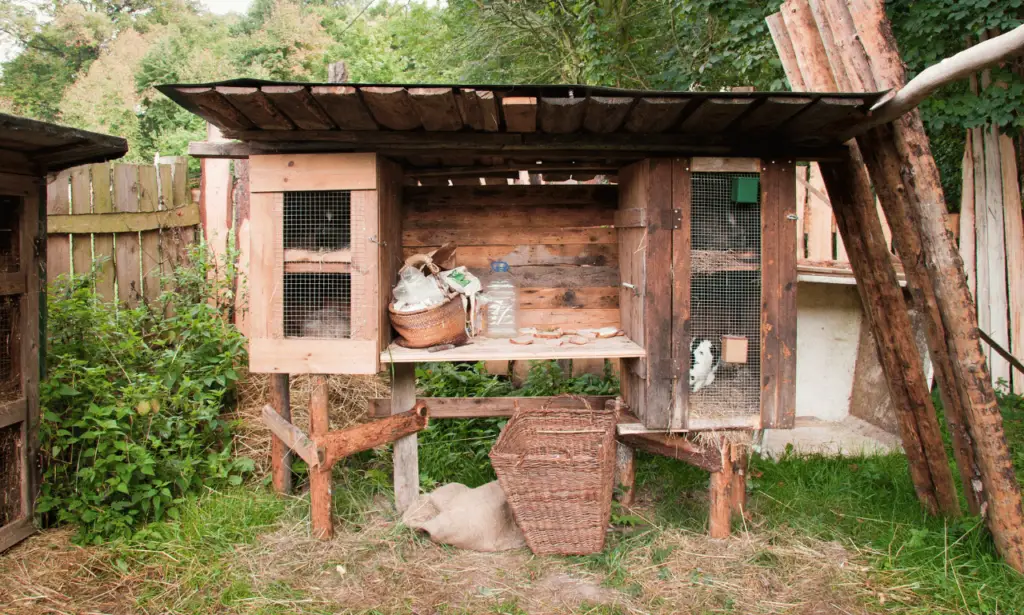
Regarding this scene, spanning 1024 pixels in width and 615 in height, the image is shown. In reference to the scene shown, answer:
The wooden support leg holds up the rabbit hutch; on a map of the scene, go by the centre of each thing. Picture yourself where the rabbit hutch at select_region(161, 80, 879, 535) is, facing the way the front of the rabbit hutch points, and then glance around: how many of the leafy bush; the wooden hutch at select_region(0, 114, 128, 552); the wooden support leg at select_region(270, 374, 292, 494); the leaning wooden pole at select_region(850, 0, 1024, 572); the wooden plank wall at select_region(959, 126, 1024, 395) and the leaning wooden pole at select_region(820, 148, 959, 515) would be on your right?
3

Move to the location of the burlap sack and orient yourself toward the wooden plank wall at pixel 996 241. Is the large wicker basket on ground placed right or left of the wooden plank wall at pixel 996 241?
right

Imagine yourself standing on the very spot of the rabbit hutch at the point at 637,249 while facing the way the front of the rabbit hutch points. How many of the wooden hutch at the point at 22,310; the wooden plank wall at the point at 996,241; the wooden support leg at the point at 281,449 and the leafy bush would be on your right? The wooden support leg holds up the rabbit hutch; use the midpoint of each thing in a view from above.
3

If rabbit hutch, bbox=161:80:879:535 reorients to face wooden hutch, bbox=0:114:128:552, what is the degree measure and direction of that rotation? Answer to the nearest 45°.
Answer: approximately 90° to its right

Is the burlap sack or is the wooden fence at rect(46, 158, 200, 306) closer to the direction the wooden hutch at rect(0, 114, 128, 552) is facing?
the burlap sack

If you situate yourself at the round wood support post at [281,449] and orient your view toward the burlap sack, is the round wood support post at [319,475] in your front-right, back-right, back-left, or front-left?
front-right

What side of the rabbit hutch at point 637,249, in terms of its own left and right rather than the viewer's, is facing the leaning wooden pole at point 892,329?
left

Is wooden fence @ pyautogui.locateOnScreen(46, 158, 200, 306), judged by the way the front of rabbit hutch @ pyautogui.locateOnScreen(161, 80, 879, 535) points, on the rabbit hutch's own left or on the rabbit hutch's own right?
on the rabbit hutch's own right

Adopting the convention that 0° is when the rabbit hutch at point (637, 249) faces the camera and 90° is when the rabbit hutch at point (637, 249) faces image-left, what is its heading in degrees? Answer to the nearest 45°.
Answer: approximately 0°

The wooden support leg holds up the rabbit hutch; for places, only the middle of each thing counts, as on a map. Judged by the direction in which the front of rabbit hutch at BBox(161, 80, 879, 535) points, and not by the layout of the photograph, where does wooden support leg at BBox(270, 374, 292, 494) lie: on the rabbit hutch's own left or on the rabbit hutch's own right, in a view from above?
on the rabbit hutch's own right

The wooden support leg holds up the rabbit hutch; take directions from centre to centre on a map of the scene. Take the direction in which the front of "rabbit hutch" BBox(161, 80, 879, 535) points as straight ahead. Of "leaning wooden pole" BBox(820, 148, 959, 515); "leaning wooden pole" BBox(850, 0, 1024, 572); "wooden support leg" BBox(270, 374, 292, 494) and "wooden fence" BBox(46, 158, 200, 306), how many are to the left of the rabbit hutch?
2

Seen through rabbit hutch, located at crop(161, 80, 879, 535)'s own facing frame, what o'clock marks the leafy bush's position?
The leafy bush is roughly at 3 o'clock from the rabbit hutch.

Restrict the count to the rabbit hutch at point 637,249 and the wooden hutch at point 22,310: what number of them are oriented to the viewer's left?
0

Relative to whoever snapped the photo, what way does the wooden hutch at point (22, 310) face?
facing the viewer and to the right of the viewer

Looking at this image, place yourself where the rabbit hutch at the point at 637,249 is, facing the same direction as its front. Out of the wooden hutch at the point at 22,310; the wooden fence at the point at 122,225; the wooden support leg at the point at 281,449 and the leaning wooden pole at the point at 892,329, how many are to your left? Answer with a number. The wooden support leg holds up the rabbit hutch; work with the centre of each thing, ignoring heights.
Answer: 1
